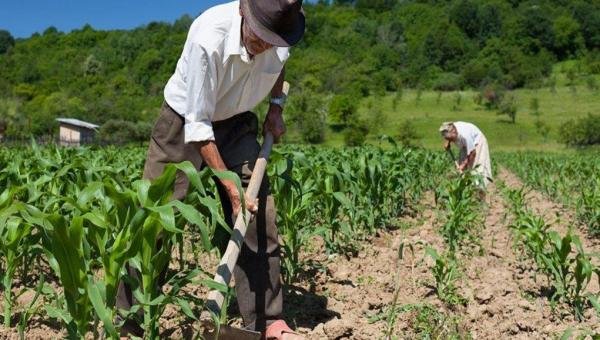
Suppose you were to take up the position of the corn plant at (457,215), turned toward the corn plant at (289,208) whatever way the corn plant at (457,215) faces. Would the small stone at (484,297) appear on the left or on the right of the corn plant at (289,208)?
left

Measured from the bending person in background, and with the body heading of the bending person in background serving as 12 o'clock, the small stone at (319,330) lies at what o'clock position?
The small stone is roughly at 9 o'clock from the bending person in background.

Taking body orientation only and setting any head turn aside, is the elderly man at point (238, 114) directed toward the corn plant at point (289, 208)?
no

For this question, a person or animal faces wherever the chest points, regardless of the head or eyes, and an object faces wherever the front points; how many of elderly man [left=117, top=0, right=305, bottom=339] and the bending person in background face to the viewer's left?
1

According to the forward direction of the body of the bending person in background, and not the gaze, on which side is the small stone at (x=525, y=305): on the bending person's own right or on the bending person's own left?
on the bending person's own left

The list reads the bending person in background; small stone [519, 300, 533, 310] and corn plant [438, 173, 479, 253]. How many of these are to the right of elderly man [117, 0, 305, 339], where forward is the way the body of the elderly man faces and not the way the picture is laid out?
0

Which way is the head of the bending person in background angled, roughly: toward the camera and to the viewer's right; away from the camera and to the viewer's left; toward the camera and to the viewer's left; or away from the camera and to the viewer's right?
toward the camera and to the viewer's left

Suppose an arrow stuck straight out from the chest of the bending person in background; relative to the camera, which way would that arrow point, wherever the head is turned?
to the viewer's left

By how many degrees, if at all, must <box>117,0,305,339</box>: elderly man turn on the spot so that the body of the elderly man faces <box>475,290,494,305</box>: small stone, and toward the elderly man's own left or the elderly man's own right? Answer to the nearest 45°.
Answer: approximately 45° to the elderly man's own left

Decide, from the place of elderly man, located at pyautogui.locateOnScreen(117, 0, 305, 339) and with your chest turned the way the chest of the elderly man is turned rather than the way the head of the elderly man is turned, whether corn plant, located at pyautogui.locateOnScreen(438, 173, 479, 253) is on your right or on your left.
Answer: on your left

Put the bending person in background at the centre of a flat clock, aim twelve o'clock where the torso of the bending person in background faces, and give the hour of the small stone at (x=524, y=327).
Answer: The small stone is roughly at 9 o'clock from the bending person in background.

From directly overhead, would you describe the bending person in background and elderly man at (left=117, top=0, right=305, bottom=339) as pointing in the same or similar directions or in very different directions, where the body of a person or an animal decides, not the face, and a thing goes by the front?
very different directions

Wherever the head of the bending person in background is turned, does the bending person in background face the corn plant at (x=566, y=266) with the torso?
no

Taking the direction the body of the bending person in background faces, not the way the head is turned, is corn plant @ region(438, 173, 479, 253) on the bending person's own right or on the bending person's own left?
on the bending person's own left
